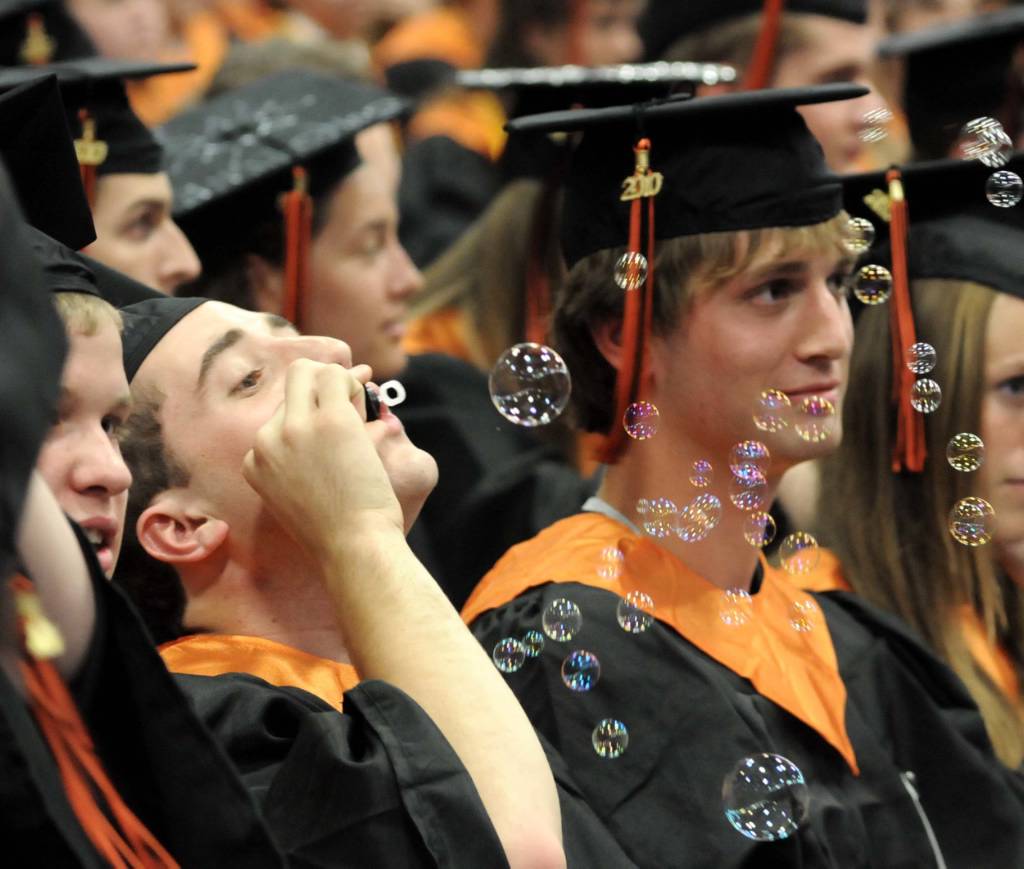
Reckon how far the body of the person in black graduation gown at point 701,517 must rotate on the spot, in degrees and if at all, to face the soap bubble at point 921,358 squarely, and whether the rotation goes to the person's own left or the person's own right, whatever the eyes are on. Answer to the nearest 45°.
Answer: approximately 90° to the person's own left

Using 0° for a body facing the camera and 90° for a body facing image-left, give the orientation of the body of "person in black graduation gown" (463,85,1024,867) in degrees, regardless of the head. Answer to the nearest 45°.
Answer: approximately 315°

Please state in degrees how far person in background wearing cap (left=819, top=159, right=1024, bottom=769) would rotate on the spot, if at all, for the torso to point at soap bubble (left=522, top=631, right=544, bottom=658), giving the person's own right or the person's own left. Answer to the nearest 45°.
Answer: approximately 90° to the person's own right
